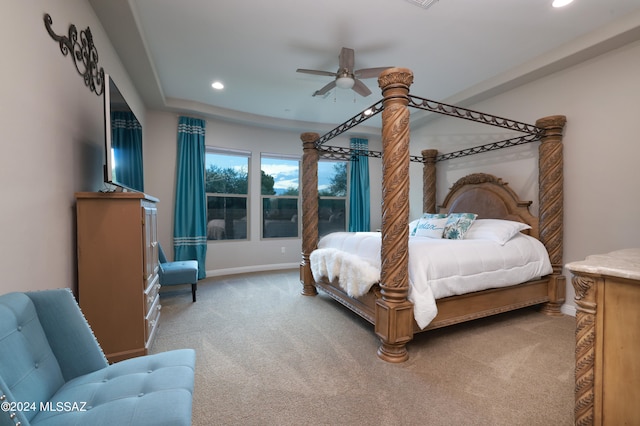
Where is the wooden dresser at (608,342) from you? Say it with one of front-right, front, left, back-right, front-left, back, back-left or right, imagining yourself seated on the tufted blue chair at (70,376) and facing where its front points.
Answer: front-right

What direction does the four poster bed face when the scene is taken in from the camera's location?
facing the viewer and to the left of the viewer

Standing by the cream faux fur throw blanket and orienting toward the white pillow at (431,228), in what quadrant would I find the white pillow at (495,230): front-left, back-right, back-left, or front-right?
front-right

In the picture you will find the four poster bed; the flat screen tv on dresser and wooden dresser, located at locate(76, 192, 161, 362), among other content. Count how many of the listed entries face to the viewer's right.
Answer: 2

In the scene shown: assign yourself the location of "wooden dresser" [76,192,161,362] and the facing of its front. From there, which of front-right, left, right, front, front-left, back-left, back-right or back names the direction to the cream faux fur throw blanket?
front

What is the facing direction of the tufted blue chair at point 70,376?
to the viewer's right

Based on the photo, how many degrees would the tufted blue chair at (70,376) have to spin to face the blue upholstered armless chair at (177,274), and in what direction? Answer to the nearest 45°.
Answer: approximately 90° to its left

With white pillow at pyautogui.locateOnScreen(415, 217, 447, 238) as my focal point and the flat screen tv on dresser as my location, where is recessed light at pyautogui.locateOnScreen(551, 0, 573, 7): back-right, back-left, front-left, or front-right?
front-right

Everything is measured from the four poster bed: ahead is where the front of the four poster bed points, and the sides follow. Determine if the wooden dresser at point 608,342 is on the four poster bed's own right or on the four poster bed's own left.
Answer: on the four poster bed's own left

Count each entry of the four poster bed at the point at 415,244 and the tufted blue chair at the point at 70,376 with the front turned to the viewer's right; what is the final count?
1

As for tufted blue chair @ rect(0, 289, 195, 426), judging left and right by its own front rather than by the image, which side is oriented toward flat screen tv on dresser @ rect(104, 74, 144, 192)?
left

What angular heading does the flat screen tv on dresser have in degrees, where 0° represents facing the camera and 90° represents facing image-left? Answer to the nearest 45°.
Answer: approximately 270°

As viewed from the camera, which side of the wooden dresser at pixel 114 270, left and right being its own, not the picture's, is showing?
right

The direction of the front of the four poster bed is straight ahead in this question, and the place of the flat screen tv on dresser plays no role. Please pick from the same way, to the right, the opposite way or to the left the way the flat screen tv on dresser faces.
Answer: the opposite way
